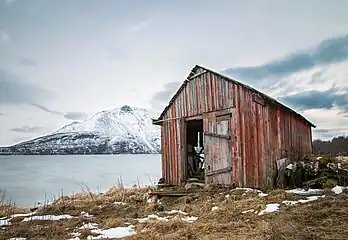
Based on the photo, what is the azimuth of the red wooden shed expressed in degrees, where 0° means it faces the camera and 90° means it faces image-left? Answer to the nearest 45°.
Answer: approximately 45°

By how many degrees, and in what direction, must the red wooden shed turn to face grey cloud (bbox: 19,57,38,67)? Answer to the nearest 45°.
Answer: approximately 45° to its right
